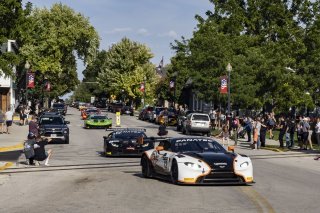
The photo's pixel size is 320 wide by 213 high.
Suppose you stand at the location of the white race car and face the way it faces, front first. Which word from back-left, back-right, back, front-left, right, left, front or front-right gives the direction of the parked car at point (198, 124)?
back-left

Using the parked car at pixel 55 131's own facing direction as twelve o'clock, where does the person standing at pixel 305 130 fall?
The person standing is roughly at 10 o'clock from the parked car.

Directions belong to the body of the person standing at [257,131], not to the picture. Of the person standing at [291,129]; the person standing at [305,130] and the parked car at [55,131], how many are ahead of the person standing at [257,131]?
1

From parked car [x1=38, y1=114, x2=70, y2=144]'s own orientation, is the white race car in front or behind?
in front

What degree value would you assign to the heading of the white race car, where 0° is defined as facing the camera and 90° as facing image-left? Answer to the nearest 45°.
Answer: approximately 315°

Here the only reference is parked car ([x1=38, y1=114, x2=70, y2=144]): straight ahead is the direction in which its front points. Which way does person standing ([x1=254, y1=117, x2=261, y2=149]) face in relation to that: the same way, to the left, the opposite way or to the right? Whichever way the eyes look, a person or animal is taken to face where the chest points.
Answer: to the right

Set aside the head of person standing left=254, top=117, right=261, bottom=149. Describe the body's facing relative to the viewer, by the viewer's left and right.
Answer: facing to the left of the viewer

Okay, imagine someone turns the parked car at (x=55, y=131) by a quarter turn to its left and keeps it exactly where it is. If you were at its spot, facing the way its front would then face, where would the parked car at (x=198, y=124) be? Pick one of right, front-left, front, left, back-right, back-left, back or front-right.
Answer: front-left

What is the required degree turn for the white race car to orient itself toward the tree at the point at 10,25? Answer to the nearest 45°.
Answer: approximately 180°

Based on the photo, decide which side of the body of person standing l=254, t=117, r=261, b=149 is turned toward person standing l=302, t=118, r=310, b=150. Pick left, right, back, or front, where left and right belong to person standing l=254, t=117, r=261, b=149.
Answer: back

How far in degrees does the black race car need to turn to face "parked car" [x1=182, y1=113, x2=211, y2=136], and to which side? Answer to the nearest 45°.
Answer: approximately 180°

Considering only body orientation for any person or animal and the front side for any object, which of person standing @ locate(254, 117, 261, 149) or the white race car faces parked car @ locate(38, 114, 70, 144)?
the person standing
